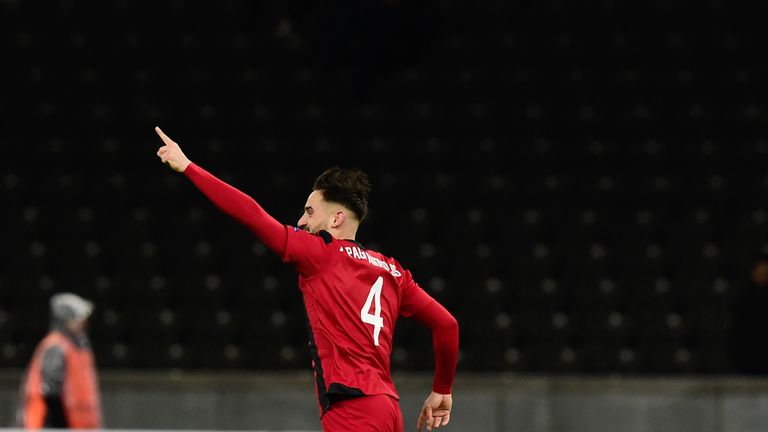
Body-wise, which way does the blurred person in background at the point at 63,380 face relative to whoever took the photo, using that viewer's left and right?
facing to the right of the viewer

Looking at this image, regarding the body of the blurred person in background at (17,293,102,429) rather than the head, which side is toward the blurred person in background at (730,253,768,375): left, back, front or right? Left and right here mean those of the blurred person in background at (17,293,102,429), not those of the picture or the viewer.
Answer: front
